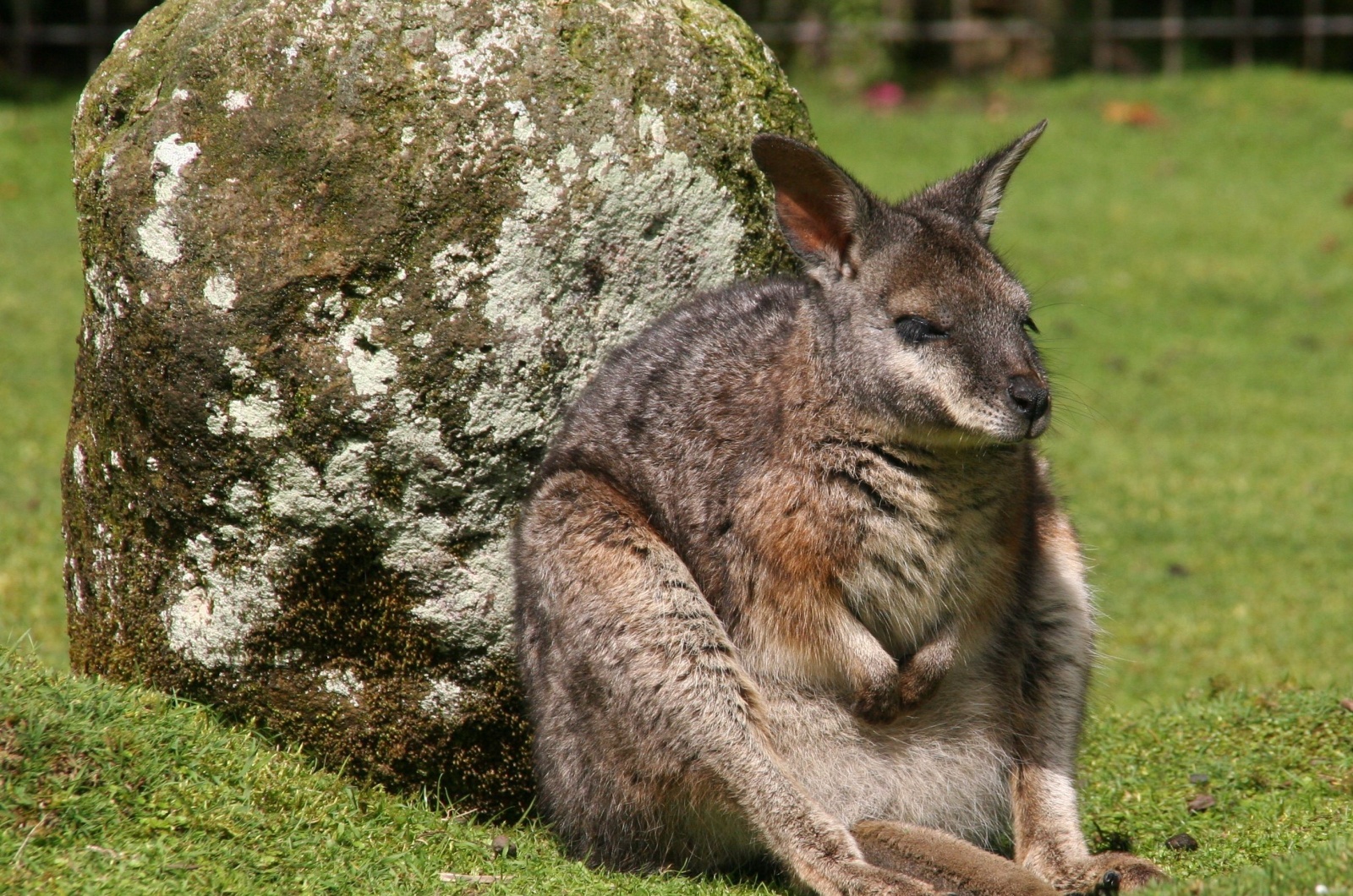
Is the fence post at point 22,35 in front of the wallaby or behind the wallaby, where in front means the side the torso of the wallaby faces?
behind

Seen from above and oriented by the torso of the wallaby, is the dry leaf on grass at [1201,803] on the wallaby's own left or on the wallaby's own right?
on the wallaby's own left

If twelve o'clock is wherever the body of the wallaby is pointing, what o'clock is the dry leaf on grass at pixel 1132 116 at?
The dry leaf on grass is roughly at 8 o'clock from the wallaby.

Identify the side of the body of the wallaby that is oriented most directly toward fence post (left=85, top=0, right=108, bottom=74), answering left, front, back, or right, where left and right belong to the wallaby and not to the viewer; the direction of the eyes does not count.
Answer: back

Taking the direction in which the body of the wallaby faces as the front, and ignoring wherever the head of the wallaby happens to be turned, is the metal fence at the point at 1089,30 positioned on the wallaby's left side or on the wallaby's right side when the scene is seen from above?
on the wallaby's left side

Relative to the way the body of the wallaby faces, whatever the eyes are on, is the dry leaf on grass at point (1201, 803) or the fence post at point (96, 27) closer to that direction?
the dry leaf on grass

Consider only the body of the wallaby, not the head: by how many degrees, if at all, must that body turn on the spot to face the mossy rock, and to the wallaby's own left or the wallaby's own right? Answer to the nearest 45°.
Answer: approximately 135° to the wallaby's own right

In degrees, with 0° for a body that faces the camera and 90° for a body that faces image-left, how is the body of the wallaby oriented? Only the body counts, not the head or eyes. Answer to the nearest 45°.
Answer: approximately 315°

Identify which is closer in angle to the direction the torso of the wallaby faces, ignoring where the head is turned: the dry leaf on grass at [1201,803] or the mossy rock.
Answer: the dry leaf on grass
